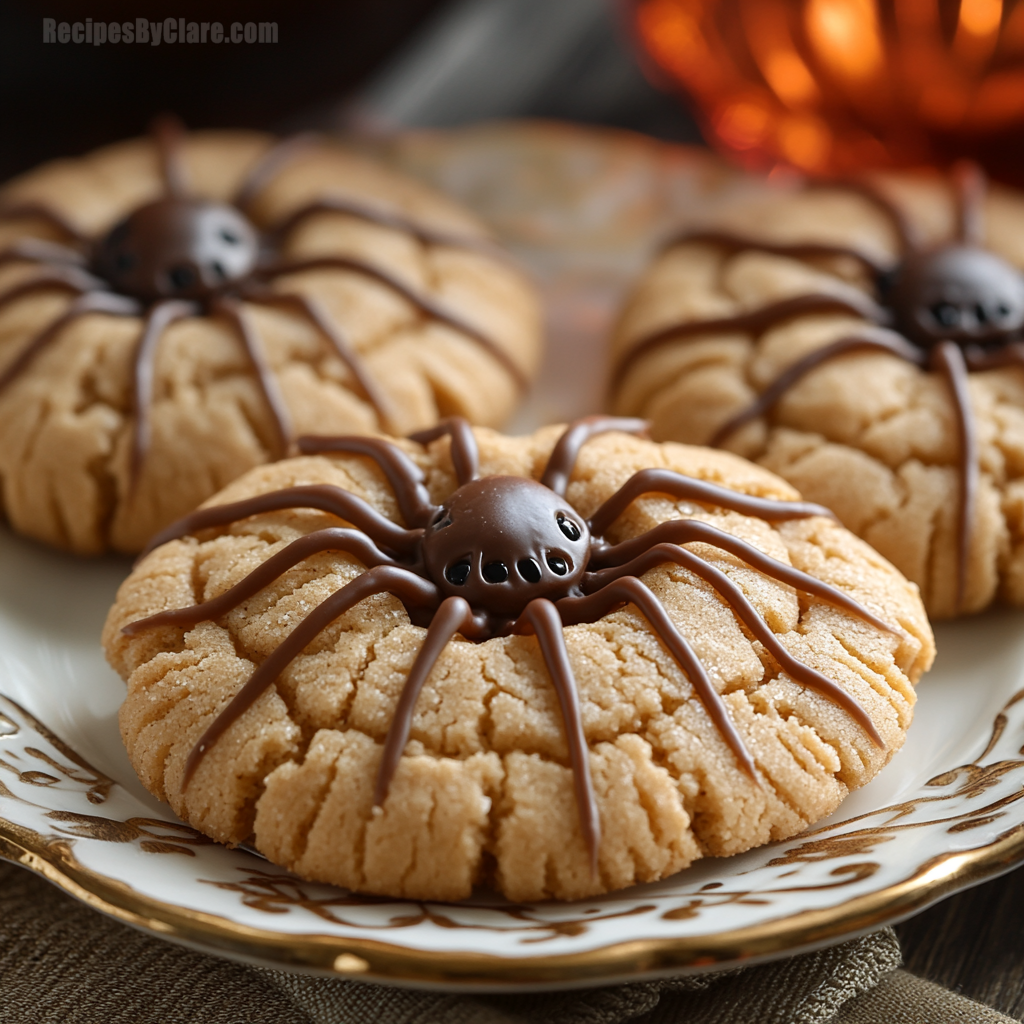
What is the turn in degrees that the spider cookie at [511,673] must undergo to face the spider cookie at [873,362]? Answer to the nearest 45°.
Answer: approximately 135° to its left

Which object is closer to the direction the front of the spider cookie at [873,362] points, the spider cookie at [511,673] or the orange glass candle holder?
the spider cookie

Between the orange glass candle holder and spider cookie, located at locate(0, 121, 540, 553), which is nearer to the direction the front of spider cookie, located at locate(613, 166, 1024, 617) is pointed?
the spider cookie

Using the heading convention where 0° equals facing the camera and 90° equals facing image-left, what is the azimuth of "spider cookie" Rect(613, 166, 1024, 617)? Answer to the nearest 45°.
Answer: approximately 0°

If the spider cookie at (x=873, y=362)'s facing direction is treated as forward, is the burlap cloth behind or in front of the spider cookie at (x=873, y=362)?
in front

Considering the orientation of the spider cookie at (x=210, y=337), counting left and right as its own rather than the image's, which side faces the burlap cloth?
front

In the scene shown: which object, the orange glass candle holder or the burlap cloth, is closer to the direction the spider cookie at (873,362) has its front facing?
the burlap cloth

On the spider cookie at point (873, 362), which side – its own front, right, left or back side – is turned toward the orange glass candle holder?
back
